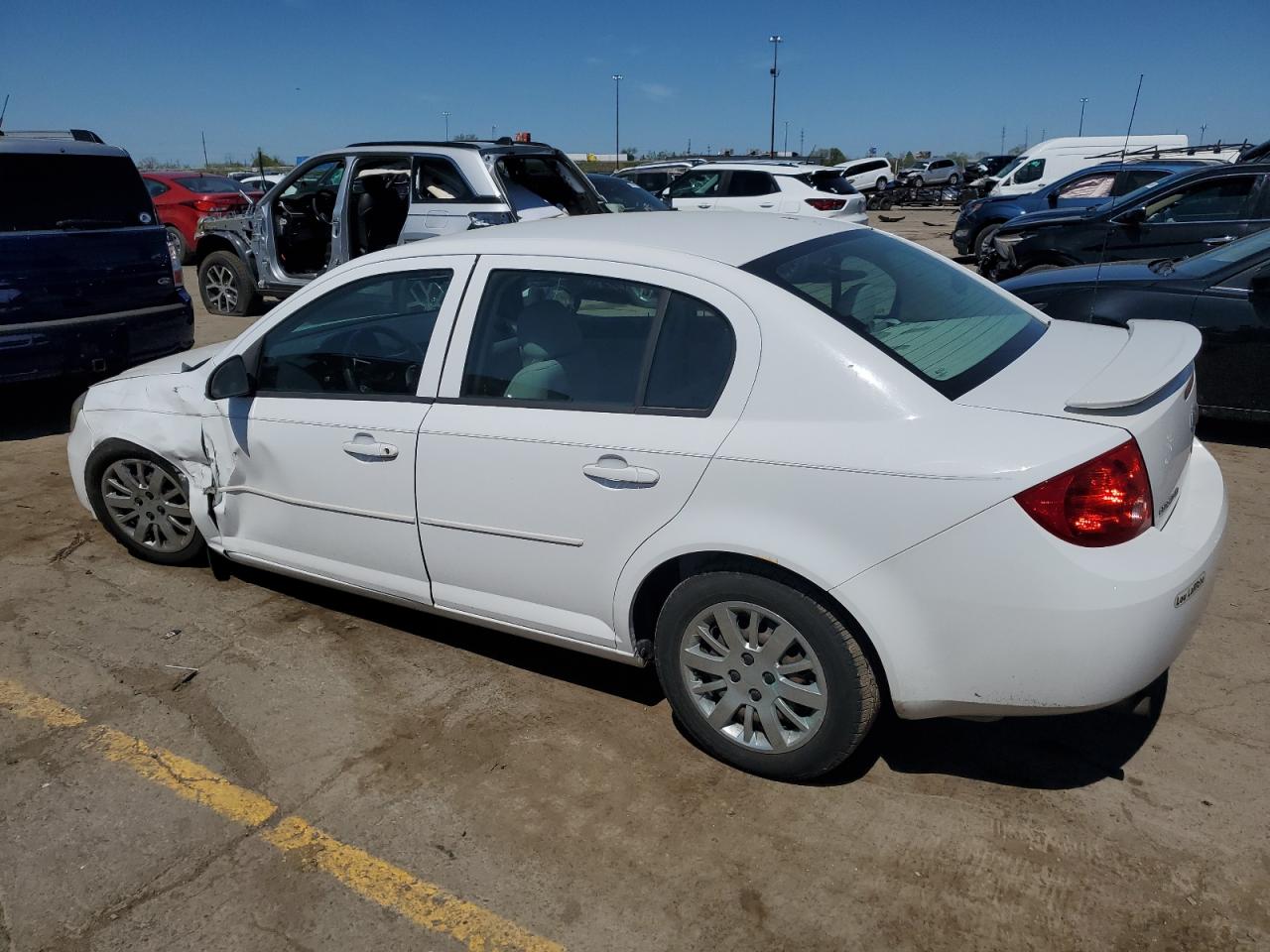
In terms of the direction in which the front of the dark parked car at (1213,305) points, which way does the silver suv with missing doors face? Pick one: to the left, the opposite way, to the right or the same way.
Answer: the same way

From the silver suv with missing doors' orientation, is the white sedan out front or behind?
behind

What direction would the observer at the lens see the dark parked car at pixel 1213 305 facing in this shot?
facing to the left of the viewer

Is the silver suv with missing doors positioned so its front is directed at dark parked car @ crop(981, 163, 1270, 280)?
no

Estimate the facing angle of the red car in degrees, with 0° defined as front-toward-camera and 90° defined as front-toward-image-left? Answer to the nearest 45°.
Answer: approximately 135°

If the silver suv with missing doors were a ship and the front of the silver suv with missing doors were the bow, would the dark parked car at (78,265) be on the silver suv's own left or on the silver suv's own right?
on the silver suv's own left

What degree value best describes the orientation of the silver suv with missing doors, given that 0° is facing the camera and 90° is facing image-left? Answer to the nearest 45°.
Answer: approximately 135°

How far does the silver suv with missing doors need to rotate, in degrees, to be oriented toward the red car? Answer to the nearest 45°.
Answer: approximately 45° to its right

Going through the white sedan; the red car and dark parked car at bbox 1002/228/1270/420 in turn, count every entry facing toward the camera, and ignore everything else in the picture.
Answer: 0

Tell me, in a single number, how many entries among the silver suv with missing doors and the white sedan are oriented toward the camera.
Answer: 0

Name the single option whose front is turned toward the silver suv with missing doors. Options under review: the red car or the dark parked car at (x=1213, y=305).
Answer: the dark parked car

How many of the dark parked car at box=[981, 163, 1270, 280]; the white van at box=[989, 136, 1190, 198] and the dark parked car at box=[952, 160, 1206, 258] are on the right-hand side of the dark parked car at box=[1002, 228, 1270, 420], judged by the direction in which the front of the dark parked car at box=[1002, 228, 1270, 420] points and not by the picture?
3

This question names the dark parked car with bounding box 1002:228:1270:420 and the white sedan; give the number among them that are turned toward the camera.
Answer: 0

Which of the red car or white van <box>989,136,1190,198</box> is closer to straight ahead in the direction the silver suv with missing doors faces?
the red car

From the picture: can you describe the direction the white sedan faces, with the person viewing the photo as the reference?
facing away from the viewer and to the left of the viewer

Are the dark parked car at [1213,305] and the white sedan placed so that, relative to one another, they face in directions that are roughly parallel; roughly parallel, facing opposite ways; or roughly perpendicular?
roughly parallel

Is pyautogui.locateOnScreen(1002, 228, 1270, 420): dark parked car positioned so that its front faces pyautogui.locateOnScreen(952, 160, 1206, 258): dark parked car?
no

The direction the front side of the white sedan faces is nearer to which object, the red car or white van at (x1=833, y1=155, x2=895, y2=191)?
the red car

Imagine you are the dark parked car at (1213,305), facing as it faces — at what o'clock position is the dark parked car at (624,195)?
the dark parked car at (624,195) is roughly at 1 o'clock from the dark parked car at (1213,305).

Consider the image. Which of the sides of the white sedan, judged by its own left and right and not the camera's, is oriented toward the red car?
front

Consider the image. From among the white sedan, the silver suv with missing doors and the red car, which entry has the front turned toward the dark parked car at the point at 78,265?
the white sedan
